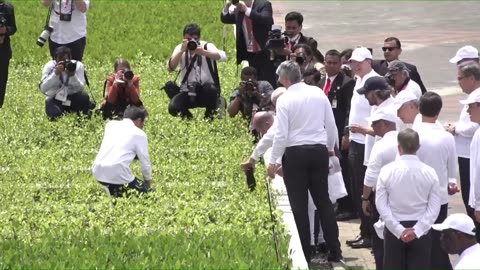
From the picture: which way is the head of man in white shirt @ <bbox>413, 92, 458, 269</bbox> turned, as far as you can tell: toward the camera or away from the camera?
away from the camera

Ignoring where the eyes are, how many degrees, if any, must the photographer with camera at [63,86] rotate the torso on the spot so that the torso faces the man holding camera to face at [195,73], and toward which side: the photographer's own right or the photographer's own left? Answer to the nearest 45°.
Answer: approximately 90° to the photographer's own left

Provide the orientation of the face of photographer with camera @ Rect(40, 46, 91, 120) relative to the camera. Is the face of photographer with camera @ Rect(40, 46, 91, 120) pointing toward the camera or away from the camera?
toward the camera

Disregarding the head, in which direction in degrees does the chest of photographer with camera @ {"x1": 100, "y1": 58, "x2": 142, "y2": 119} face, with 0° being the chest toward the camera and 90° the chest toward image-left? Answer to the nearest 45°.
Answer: approximately 0°

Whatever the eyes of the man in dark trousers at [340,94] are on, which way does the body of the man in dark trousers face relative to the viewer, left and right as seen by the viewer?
facing the viewer and to the left of the viewer

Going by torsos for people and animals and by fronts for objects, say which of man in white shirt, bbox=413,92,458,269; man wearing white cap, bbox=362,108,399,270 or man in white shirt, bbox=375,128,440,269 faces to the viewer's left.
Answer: the man wearing white cap

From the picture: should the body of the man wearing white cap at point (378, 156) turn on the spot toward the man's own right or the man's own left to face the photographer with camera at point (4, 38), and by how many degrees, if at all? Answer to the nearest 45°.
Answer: approximately 45° to the man's own right

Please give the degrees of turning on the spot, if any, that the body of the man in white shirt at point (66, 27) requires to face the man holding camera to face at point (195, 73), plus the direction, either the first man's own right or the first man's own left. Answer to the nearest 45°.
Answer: approximately 45° to the first man's own left

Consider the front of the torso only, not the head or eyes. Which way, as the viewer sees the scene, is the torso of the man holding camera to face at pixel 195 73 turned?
toward the camera

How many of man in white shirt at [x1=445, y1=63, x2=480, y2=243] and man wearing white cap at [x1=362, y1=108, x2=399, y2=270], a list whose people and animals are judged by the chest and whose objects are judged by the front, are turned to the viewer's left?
2

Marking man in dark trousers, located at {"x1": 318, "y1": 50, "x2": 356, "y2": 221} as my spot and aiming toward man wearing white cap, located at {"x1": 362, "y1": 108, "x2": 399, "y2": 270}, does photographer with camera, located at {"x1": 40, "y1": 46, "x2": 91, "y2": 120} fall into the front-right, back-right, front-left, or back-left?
back-right

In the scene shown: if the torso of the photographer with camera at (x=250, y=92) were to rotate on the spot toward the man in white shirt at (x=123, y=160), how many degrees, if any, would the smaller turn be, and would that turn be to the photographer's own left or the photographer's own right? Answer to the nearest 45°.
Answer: approximately 45° to the photographer's own right

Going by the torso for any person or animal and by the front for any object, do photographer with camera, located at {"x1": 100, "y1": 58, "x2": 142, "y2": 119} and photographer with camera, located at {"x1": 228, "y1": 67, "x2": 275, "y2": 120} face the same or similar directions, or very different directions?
same or similar directions

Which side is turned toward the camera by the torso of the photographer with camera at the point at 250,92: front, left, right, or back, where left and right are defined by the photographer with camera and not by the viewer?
front
